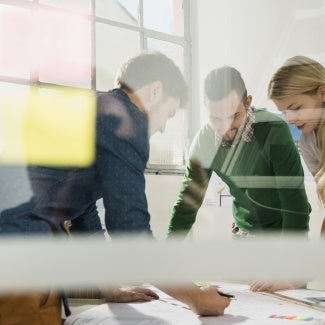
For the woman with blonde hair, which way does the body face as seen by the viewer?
to the viewer's left

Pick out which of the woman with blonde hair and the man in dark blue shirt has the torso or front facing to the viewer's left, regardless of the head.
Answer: the woman with blonde hair

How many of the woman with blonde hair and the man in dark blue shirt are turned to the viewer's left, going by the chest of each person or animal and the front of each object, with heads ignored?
1

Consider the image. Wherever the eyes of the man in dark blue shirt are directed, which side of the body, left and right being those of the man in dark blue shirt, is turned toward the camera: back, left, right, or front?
right

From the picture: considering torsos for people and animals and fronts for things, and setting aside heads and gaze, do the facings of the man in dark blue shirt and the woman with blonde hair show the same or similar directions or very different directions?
very different directions

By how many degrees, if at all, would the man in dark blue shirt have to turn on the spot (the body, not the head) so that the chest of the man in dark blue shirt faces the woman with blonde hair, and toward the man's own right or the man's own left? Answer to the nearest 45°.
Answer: approximately 45° to the man's own left

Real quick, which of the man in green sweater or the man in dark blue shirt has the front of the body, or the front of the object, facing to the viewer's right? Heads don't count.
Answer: the man in dark blue shirt

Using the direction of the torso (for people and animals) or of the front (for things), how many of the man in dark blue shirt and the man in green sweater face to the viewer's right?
1
